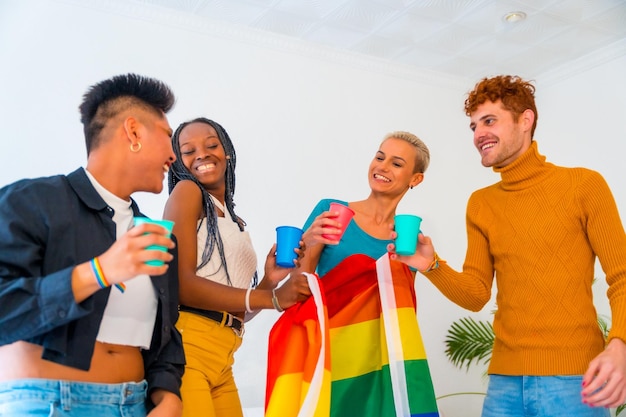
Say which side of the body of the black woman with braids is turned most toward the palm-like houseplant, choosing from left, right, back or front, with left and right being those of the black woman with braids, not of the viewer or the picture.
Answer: left

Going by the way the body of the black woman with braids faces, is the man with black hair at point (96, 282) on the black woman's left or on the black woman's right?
on the black woman's right

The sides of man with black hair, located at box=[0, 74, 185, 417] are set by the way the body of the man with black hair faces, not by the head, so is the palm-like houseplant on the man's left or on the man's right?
on the man's left

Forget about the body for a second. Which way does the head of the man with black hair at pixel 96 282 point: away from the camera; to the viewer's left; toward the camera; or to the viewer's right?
to the viewer's right

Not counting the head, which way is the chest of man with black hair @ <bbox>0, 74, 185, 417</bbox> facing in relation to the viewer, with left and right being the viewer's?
facing the viewer and to the right of the viewer
